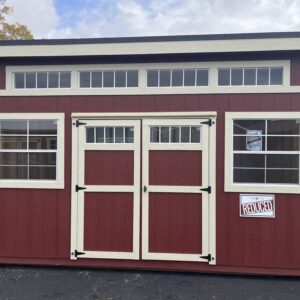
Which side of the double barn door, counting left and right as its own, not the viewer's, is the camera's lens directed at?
front
